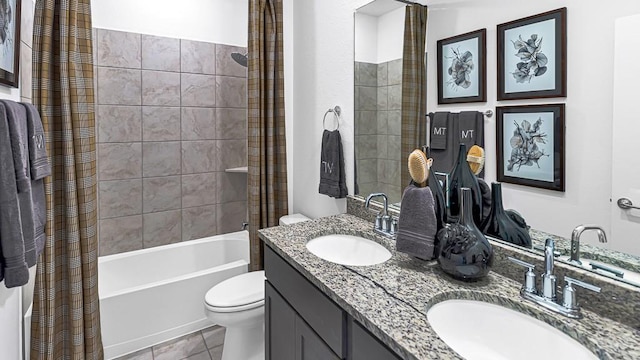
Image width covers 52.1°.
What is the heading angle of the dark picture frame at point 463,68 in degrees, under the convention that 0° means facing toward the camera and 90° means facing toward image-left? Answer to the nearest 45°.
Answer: approximately 45°

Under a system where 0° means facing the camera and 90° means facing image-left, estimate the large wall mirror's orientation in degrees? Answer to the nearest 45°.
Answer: approximately 45°

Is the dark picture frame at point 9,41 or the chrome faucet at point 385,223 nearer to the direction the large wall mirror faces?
the dark picture frame
